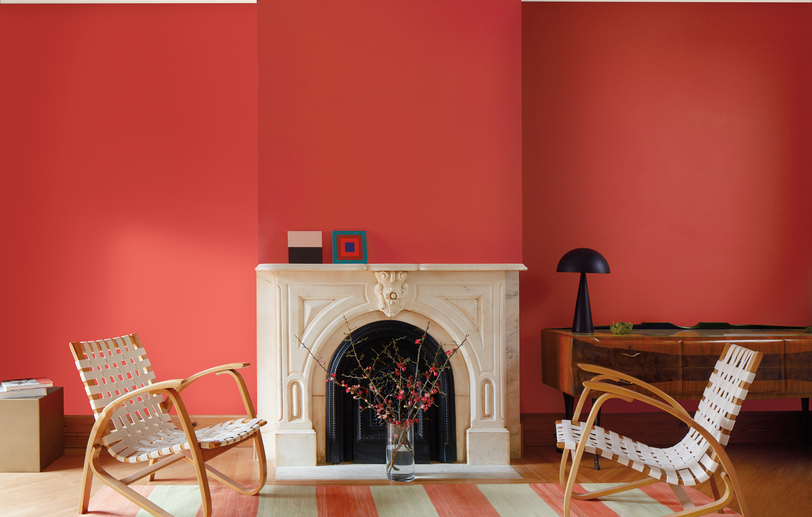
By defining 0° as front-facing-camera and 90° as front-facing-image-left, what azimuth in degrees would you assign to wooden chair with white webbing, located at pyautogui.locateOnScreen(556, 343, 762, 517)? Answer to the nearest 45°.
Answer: approximately 90°

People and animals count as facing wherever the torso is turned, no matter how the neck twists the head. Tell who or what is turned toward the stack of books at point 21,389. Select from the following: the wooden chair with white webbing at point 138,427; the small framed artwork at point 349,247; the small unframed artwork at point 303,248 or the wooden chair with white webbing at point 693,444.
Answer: the wooden chair with white webbing at point 693,444

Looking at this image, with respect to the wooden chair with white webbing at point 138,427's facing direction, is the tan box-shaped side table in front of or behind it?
behind

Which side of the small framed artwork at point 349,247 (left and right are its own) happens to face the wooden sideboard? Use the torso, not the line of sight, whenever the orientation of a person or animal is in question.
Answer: left

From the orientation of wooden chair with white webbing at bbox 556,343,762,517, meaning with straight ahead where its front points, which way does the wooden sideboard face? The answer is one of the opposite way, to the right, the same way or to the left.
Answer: to the left

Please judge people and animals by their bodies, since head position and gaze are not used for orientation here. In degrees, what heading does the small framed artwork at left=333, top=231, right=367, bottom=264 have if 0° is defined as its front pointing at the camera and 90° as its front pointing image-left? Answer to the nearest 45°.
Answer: approximately 0°

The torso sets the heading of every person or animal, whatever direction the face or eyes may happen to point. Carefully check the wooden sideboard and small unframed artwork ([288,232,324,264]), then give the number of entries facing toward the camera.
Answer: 2

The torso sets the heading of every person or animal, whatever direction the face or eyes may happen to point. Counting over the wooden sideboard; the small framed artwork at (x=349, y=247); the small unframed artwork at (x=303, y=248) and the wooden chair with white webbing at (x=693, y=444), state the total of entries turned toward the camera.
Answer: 3

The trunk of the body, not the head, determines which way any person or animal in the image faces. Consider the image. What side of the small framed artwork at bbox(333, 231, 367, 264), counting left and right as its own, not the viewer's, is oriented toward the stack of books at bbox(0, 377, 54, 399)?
right

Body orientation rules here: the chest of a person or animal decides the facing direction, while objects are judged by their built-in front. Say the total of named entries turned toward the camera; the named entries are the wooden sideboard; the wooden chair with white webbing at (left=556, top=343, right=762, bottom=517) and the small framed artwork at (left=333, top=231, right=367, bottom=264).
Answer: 2

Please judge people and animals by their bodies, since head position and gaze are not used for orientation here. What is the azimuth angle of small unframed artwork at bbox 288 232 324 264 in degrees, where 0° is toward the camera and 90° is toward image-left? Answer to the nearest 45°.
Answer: approximately 0°
